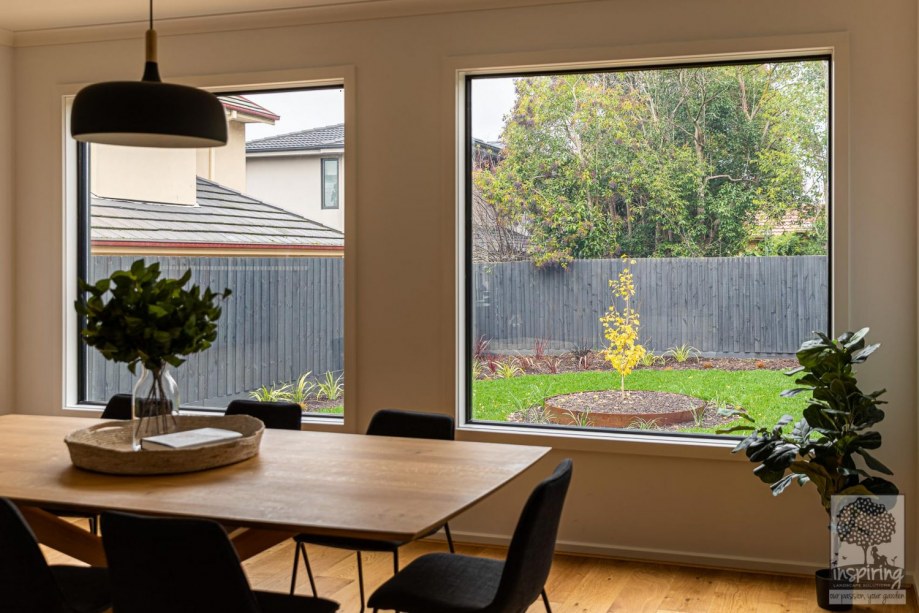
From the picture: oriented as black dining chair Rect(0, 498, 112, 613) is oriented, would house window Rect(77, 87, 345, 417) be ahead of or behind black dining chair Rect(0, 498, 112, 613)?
ahead

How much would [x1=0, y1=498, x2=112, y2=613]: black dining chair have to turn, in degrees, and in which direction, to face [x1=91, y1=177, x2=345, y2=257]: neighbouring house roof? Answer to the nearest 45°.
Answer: approximately 45° to its left

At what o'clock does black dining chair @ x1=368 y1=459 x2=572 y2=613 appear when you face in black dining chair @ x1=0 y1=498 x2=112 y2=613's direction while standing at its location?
black dining chair @ x1=368 y1=459 x2=572 y2=613 is roughly at 2 o'clock from black dining chair @ x1=0 y1=498 x2=112 y2=613.

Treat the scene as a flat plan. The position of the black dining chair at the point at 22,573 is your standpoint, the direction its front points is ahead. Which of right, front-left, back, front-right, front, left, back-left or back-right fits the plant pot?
front-right

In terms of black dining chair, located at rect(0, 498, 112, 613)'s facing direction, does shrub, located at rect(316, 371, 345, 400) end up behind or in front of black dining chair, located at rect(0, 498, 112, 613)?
in front

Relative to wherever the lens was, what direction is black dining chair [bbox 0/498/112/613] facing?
facing away from the viewer and to the right of the viewer

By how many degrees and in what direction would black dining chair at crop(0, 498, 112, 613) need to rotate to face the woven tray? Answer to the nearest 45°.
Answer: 0° — it already faces it

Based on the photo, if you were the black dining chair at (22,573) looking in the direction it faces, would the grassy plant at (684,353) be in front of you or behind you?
in front

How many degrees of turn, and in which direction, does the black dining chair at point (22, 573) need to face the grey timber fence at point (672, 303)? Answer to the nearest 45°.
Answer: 0° — it already faces it
